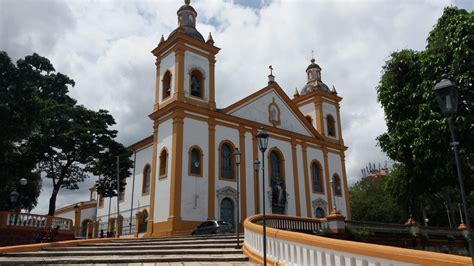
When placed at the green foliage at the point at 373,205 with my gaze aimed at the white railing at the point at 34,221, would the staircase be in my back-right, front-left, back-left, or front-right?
front-left

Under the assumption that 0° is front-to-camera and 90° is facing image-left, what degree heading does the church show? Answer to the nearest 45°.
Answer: approximately 315°

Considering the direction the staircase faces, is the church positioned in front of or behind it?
behind

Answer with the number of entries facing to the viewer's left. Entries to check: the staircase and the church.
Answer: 0

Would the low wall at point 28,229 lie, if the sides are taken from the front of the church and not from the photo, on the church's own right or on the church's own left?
on the church's own right

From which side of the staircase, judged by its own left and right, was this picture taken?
front

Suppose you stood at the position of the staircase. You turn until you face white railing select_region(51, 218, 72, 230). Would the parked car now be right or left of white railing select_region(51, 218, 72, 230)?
right

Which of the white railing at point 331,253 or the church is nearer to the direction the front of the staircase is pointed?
the white railing

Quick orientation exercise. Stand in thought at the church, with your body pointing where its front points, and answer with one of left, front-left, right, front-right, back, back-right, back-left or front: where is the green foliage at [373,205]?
left

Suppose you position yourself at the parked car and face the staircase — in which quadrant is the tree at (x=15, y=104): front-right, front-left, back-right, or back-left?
front-right

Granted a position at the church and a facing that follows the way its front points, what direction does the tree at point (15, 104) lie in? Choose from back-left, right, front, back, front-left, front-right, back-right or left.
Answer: right
